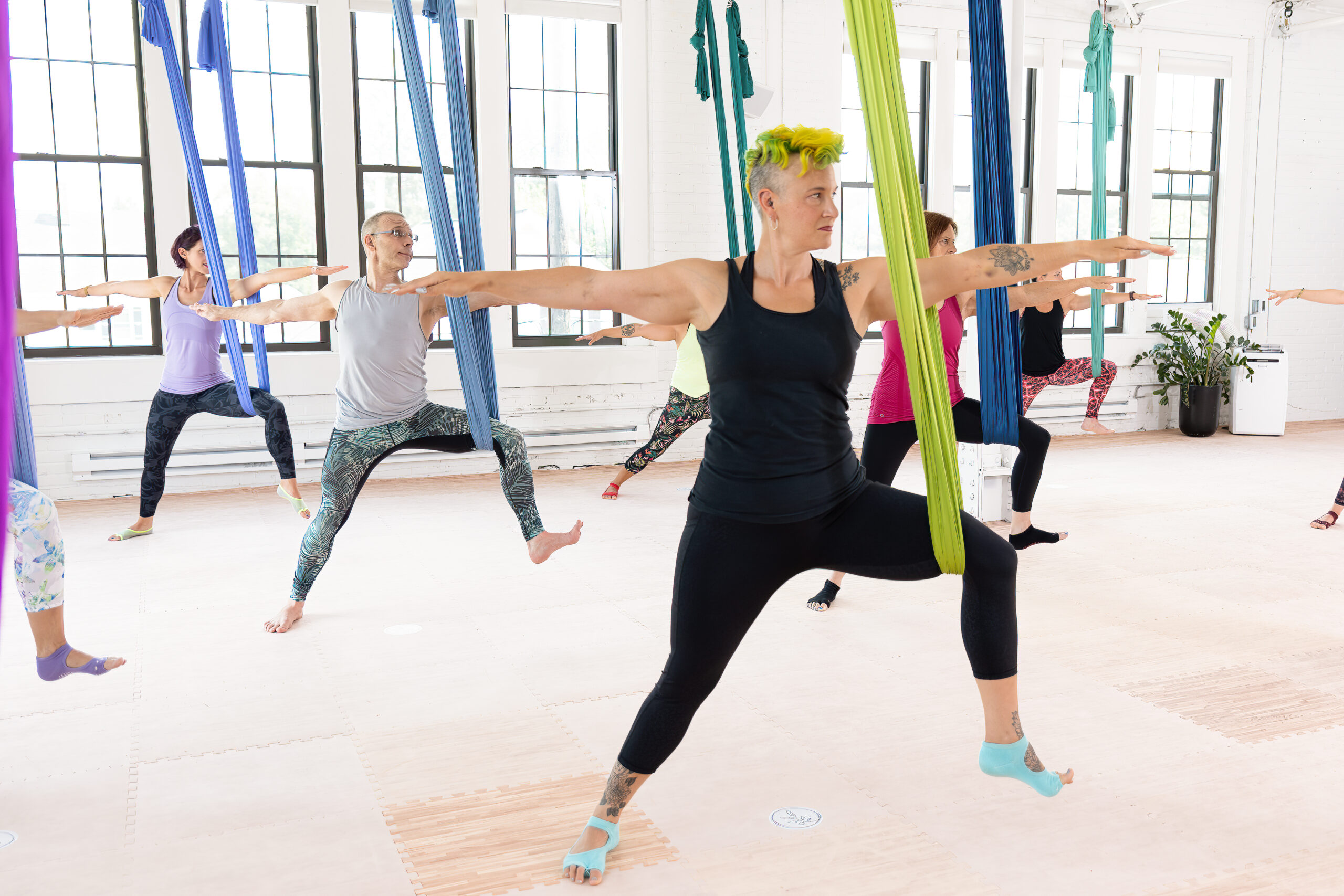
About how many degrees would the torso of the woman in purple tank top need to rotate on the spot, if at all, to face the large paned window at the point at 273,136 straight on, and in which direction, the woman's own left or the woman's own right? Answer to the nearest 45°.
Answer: approximately 180°

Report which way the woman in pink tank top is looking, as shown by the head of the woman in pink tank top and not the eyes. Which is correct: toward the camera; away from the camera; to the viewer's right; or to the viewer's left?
to the viewer's right

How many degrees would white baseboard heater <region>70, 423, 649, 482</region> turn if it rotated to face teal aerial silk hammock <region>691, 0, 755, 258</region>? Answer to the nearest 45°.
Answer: approximately 45° to its left

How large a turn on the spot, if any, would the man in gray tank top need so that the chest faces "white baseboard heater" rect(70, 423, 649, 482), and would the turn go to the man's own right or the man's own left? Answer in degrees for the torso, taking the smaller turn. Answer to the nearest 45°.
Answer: approximately 180°

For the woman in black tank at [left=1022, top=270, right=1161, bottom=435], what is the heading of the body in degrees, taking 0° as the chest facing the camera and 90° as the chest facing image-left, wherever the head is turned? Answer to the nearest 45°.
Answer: approximately 0°

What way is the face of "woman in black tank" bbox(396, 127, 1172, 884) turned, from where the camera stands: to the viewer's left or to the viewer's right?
to the viewer's right

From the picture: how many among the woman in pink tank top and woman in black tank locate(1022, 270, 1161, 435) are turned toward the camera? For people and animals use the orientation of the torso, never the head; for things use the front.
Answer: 2

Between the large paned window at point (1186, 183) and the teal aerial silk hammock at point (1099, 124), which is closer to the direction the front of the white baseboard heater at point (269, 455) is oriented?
the teal aerial silk hammock

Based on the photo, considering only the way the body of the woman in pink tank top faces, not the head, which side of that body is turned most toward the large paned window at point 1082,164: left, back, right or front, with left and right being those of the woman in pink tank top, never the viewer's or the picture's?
back
